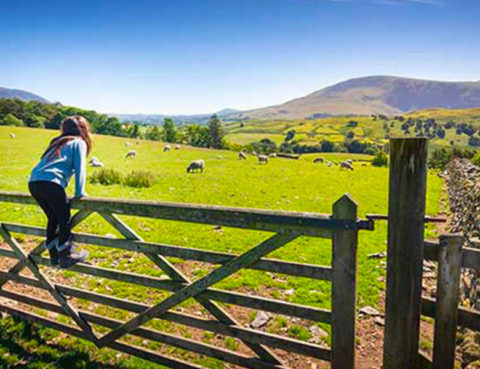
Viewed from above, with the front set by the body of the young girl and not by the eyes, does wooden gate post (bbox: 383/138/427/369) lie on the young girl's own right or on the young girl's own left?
on the young girl's own right

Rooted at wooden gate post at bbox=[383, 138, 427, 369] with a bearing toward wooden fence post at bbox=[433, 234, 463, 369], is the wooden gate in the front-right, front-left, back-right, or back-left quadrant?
back-left

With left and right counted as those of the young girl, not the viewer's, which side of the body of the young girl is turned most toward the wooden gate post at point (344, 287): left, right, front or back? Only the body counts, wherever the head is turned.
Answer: right

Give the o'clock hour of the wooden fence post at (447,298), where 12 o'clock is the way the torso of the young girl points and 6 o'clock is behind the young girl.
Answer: The wooden fence post is roughly at 3 o'clock from the young girl.

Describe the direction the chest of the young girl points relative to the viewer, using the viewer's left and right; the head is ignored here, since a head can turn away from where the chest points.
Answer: facing away from the viewer and to the right of the viewer

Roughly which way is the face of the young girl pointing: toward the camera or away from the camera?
away from the camera
